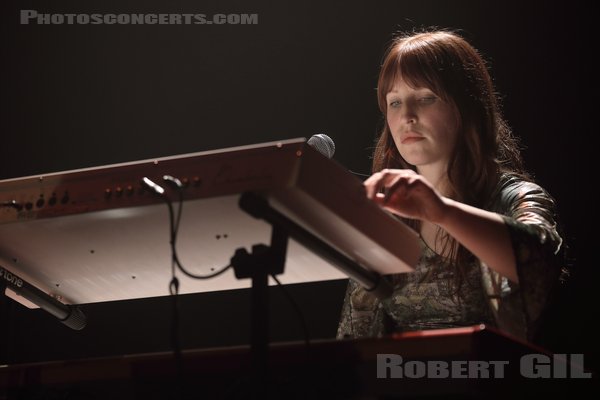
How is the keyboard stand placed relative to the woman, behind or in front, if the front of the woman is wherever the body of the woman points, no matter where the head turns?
in front

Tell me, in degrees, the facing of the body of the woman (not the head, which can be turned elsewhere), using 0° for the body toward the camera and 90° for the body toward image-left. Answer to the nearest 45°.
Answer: approximately 45°

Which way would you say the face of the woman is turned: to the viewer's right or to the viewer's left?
to the viewer's left
